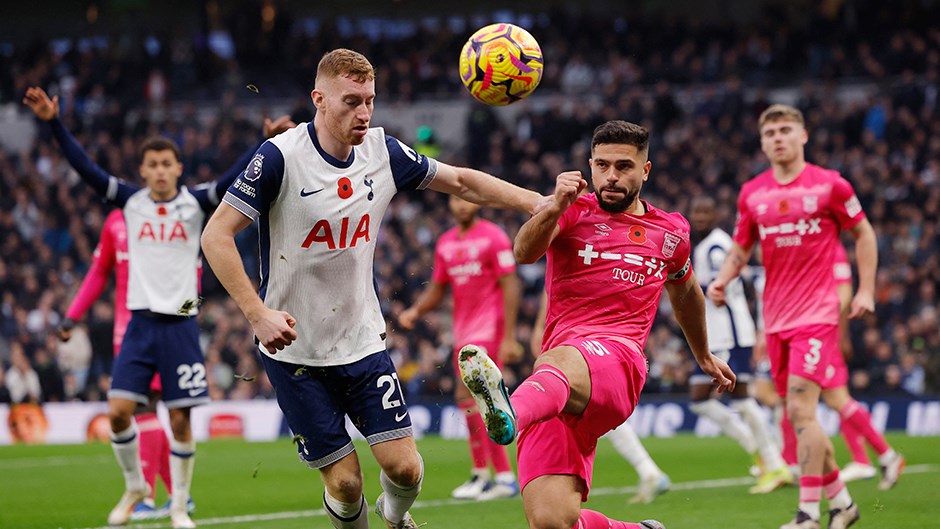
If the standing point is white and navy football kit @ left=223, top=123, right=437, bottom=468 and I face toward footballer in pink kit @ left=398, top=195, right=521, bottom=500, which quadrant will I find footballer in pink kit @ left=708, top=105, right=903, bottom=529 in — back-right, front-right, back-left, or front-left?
front-right

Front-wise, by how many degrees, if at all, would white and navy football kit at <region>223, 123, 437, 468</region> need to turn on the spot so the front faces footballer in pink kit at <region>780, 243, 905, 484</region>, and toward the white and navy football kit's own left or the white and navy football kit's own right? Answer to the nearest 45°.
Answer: approximately 90° to the white and navy football kit's own left

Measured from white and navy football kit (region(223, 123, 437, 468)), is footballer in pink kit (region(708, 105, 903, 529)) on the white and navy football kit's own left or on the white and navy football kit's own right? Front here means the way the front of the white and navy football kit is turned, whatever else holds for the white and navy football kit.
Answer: on the white and navy football kit's own left

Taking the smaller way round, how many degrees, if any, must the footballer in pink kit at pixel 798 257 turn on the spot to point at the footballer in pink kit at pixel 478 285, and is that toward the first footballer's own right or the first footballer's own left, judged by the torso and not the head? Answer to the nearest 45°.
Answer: approximately 135° to the first footballer's own right

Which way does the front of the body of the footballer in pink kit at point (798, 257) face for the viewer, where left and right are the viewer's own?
facing the viewer

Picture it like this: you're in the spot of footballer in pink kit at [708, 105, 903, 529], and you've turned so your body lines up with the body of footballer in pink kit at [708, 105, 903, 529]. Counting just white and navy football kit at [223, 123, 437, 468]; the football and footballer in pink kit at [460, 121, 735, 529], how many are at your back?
0

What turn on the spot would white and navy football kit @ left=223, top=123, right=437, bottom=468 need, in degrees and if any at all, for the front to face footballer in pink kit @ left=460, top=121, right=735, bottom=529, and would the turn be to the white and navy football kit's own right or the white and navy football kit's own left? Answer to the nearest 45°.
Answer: approximately 45° to the white and navy football kit's own left

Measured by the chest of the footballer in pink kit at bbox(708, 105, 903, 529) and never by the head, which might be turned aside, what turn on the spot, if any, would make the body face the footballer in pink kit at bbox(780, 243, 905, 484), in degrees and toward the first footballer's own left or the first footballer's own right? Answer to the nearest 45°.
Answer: approximately 180°

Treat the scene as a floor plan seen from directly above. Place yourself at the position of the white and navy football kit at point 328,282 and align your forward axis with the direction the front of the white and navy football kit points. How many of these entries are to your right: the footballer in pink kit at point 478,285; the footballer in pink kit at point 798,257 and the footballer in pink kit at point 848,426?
0

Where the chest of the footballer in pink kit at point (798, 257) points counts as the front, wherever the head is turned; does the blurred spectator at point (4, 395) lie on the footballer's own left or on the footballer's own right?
on the footballer's own right

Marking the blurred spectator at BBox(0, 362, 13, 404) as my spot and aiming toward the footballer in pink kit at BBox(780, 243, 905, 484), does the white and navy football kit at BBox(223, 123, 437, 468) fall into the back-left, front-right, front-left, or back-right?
front-right

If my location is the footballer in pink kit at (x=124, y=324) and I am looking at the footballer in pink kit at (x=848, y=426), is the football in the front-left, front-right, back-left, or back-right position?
front-right

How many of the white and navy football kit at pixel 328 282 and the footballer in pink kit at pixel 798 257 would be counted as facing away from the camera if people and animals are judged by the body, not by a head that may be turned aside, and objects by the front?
0
